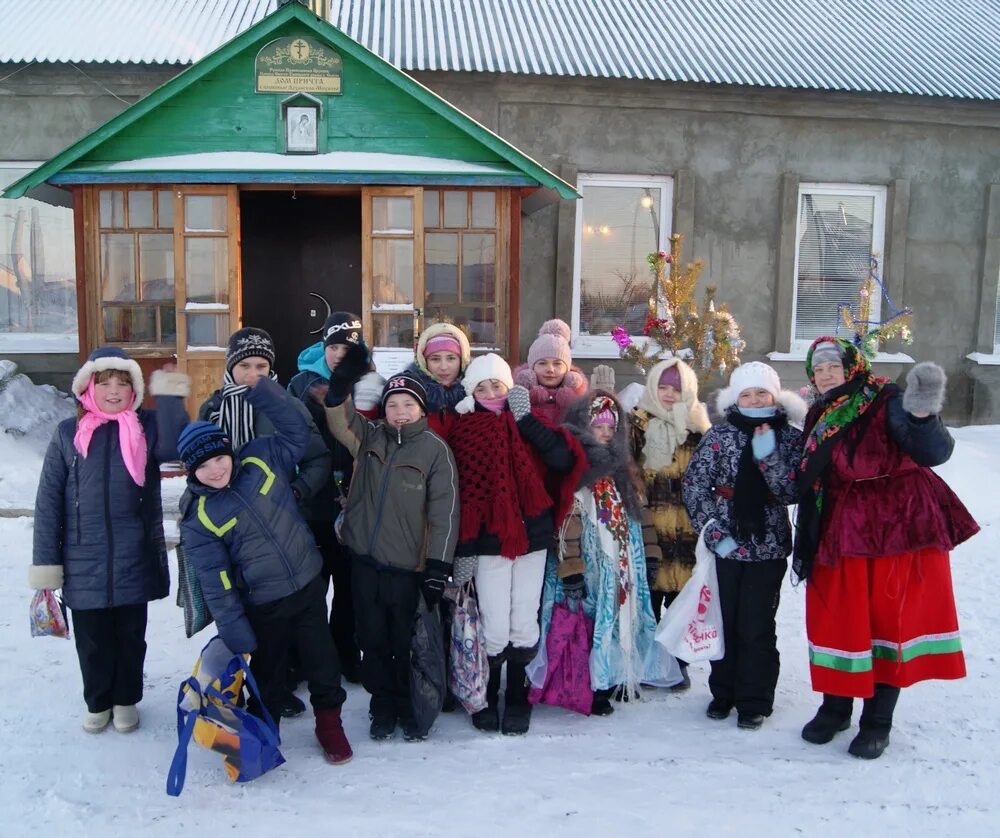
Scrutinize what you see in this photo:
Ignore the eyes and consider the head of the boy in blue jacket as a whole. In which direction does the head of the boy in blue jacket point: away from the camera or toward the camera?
toward the camera

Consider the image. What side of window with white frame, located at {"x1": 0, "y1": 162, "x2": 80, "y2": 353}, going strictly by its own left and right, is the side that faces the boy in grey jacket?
front

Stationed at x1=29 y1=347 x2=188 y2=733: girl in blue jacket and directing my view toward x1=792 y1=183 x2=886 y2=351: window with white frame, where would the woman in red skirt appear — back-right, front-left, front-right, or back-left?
front-right

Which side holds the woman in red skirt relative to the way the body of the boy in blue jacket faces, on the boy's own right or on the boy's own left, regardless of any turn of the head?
on the boy's own left

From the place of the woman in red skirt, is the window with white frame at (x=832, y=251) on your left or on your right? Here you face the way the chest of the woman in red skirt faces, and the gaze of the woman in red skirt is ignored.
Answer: on your right

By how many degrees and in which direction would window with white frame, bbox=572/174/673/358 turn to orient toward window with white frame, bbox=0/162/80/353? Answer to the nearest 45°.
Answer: approximately 90° to its right

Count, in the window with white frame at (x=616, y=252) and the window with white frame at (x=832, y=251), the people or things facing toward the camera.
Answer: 2

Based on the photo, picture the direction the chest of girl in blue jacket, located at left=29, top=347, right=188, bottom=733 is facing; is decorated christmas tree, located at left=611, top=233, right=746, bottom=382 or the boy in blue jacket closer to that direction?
the boy in blue jacket

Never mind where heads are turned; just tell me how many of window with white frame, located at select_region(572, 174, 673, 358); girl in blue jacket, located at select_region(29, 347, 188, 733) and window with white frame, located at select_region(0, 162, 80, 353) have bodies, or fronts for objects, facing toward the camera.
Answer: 3

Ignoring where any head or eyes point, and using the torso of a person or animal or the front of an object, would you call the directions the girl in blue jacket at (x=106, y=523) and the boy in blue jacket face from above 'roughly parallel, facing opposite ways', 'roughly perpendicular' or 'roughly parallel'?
roughly parallel

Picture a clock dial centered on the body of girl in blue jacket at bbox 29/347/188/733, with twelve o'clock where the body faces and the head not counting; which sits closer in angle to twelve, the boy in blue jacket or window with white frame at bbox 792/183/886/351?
the boy in blue jacket

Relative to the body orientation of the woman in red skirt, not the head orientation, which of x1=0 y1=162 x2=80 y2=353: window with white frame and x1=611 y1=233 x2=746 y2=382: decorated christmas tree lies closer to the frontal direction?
the window with white frame

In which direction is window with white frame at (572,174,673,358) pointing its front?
toward the camera

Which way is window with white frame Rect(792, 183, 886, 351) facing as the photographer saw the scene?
facing the viewer
